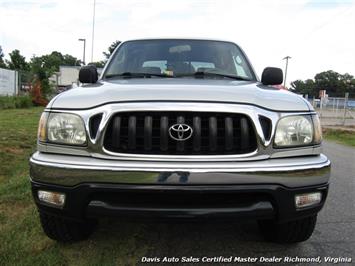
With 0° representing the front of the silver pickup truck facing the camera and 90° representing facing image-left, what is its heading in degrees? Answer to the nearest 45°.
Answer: approximately 0°
